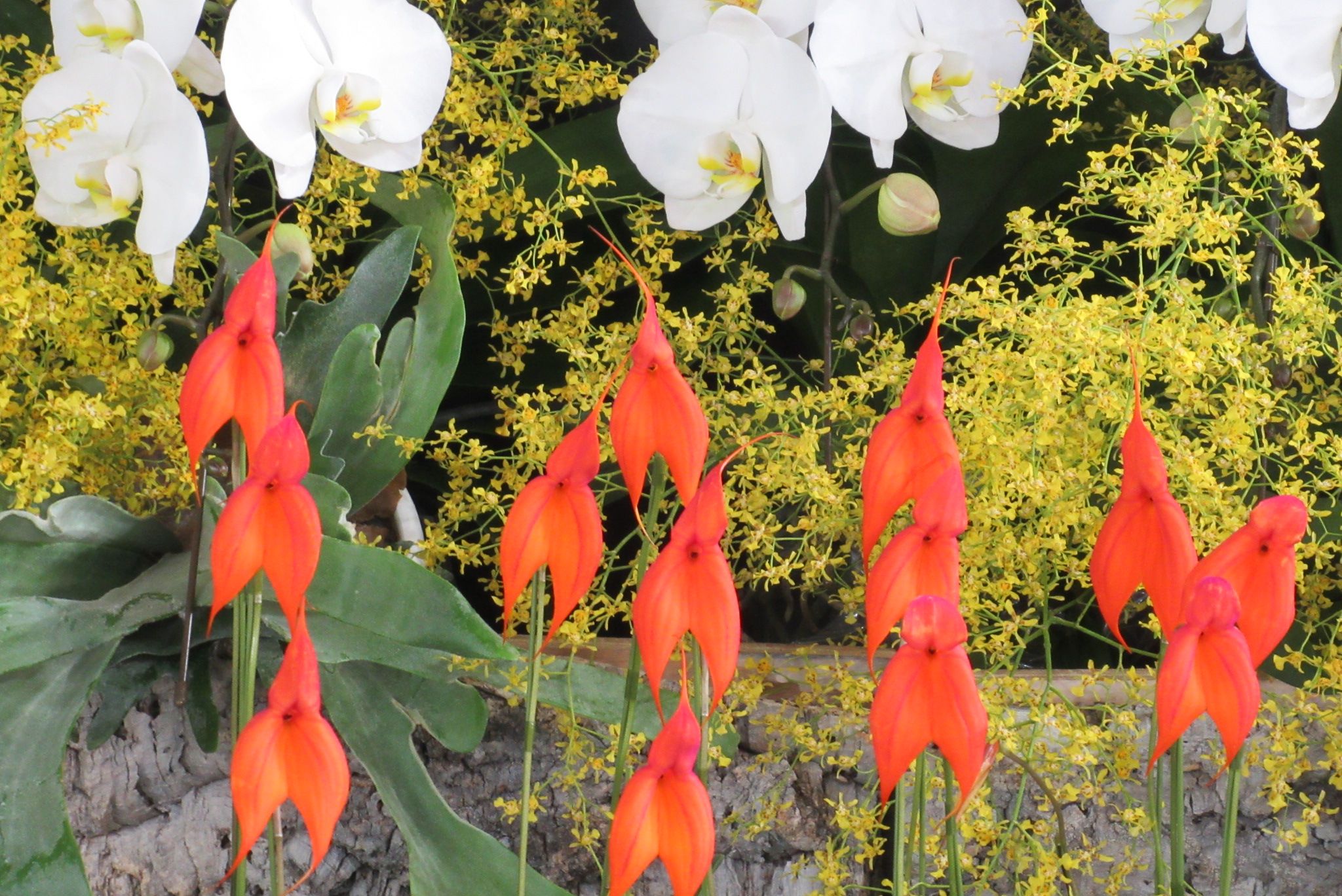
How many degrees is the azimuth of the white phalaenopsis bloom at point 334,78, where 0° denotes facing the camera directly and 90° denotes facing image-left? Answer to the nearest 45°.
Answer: approximately 315°
